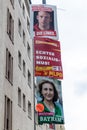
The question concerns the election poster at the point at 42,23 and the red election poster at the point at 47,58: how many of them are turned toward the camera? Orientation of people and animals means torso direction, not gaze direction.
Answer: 2

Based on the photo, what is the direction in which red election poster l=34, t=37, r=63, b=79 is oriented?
toward the camera
